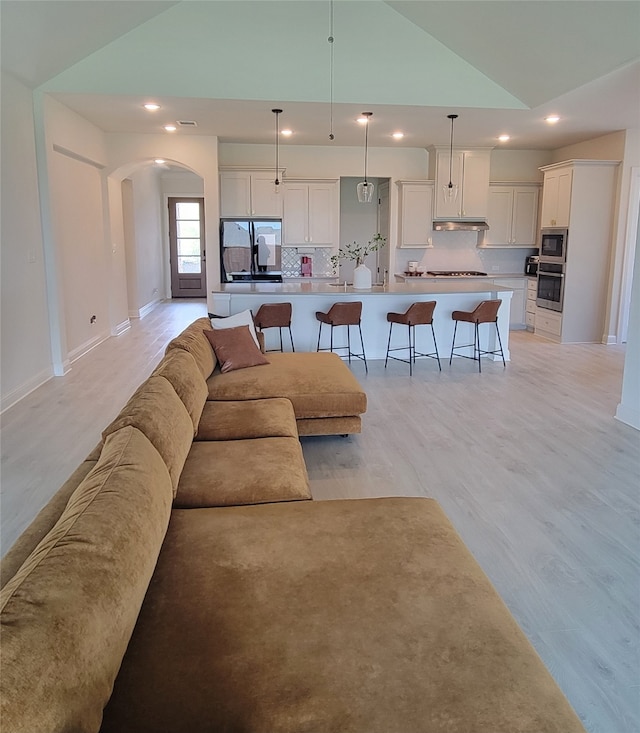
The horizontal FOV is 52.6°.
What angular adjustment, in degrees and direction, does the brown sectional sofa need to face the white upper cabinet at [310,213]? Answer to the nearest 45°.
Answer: approximately 90° to its left

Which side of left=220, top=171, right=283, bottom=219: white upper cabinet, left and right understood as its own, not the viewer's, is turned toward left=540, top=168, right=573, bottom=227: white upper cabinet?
left

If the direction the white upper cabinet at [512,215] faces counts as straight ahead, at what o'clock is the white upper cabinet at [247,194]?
the white upper cabinet at [247,194] is roughly at 2 o'clock from the white upper cabinet at [512,215].

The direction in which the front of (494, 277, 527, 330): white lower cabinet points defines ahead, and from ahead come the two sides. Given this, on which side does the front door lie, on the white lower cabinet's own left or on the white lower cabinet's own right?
on the white lower cabinet's own right

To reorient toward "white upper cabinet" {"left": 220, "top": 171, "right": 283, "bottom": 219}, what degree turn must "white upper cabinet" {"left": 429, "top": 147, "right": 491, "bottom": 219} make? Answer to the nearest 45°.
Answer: approximately 90° to its right

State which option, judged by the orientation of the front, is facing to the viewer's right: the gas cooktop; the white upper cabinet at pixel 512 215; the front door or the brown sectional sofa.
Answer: the brown sectional sofa
